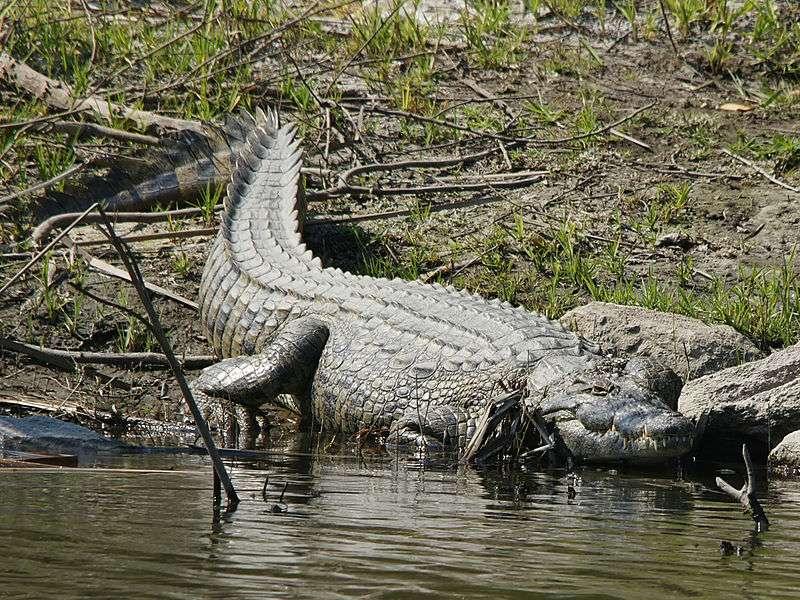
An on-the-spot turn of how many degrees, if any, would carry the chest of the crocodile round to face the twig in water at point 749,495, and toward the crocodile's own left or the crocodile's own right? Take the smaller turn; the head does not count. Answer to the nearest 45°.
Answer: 0° — it already faces it

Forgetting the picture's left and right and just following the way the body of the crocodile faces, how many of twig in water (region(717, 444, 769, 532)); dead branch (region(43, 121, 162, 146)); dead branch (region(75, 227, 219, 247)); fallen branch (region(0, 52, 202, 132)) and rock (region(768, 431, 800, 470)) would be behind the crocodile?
3

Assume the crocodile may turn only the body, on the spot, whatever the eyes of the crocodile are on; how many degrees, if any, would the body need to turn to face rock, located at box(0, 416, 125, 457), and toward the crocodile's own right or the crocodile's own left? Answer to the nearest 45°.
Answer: approximately 90° to the crocodile's own right

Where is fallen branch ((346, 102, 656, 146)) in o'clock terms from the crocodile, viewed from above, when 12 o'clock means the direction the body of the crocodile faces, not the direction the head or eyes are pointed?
The fallen branch is roughly at 8 o'clock from the crocodile.

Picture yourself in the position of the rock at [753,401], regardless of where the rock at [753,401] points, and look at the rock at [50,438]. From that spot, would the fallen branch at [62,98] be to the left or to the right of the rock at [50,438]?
right

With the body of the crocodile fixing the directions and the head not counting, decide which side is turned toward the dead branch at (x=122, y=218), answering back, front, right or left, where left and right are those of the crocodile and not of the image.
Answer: back

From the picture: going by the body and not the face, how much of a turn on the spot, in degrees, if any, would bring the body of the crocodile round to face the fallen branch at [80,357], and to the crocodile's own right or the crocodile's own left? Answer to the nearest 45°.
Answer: approximately 135° to the crocodile's own right

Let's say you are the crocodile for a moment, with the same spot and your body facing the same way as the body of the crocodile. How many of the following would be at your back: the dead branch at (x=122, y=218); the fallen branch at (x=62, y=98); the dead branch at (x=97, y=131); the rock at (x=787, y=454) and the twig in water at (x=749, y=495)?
3

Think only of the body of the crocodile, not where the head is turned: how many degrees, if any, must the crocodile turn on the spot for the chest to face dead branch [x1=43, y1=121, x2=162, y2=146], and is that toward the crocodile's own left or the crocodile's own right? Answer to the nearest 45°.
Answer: approximately 180°

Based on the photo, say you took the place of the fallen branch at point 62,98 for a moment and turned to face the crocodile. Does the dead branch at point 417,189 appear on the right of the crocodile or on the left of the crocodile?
left

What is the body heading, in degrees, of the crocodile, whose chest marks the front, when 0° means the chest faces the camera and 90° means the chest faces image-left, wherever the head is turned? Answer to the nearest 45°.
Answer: approximately 315°
